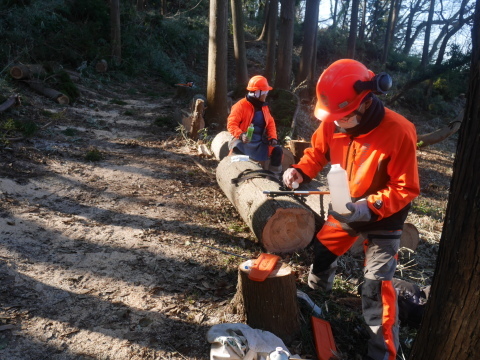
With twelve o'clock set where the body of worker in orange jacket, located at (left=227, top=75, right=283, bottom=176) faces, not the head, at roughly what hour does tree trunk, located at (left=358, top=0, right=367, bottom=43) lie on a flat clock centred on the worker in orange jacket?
The tree trunk is roughly at 8 o'clock from the worker in orange jacket.

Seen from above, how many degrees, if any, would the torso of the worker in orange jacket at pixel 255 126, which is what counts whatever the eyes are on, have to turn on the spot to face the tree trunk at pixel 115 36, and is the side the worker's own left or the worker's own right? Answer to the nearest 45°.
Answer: approximately 180°

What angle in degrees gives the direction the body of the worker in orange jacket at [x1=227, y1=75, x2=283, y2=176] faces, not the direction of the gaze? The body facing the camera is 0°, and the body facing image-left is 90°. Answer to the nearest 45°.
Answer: approximately 315°

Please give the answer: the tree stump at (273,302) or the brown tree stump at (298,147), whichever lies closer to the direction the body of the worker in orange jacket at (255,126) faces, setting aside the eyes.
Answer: the tree stump at (273,302)

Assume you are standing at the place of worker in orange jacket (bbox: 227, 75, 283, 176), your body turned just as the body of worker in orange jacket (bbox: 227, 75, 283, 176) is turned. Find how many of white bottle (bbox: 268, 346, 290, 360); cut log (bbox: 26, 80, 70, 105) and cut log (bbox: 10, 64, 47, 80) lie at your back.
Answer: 2

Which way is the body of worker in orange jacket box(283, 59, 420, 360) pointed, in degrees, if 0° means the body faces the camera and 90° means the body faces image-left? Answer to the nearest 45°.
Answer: approximately 45°

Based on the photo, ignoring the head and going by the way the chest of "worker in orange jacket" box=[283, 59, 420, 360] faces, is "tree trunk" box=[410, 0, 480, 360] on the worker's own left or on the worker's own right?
on the worker's own left

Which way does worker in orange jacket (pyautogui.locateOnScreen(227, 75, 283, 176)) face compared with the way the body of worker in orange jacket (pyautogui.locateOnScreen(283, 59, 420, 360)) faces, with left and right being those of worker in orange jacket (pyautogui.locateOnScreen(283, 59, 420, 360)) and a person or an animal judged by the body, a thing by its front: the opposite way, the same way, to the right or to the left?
to the left

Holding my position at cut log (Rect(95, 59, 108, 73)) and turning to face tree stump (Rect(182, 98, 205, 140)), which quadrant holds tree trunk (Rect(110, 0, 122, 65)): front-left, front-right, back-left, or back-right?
back-left
